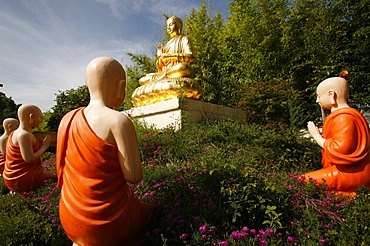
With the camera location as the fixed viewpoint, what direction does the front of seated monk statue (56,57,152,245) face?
facing away from the viewer and to the right of the viewer

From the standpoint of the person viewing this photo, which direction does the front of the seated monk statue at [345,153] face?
facing to the left of the viewer

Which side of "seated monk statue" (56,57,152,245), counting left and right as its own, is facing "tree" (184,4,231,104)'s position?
front

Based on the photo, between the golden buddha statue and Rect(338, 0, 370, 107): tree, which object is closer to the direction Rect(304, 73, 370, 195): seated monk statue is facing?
the golden buddha statue

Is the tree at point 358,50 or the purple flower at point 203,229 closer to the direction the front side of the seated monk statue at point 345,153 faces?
the purple flower

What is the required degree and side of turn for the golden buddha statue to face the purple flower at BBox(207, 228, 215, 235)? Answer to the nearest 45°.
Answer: approximately 45° to its left

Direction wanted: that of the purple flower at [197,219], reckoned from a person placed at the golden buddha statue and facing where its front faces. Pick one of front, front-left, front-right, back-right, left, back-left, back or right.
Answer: front-left

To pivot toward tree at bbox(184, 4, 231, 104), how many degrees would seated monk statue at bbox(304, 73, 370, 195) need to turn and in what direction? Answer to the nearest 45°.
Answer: approximately 45° to its right

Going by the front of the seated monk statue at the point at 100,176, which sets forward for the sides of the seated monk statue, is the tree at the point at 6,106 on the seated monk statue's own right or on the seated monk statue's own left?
on the seated monk statue's own left

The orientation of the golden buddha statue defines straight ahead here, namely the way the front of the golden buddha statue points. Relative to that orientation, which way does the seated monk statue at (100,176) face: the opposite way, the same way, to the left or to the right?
the opposite way

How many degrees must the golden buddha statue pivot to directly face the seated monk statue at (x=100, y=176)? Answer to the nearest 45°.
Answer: approximately 45° to its left

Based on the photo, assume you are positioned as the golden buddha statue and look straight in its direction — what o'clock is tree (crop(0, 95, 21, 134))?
The tree is roughly at 3 o'clock from the golden buddha statue.

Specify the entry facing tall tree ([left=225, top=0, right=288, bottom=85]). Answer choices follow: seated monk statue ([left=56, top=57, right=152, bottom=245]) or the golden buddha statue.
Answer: the seated monk statue

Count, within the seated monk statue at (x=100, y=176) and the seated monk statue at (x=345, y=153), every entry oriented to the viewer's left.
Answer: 1

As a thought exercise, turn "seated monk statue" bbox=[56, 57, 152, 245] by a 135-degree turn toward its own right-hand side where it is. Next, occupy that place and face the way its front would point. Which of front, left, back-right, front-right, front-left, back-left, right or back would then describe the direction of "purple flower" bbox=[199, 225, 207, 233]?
left
